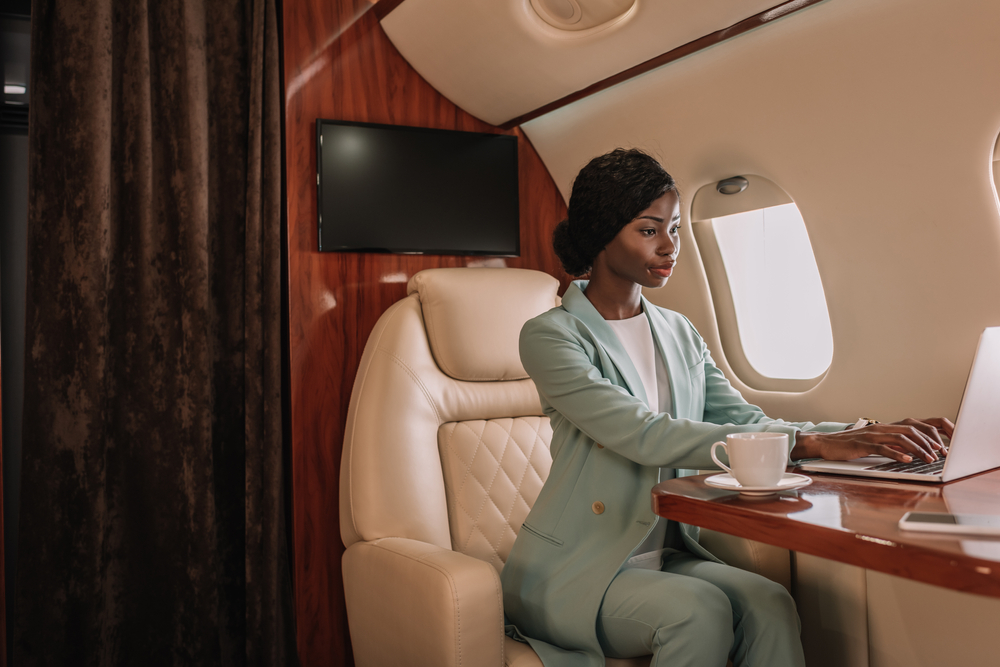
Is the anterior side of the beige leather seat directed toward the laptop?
yes

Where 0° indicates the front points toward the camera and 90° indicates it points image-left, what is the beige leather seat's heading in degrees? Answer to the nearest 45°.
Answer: approximately 315°

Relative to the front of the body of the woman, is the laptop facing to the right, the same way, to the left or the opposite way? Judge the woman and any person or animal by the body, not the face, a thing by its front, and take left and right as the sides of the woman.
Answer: the opposite way

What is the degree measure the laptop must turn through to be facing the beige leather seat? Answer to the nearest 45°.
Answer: approximately 45° to its left

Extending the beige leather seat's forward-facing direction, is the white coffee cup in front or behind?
in front

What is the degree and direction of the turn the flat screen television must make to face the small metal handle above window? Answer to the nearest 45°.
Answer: approximately 45° to its left

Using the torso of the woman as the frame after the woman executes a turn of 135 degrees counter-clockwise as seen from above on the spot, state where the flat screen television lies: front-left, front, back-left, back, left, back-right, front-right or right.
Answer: front-left

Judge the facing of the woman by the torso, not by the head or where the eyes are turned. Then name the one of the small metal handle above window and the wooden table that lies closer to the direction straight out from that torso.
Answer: the wooden table

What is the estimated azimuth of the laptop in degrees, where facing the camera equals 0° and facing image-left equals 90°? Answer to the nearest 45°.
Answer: approximately 135°

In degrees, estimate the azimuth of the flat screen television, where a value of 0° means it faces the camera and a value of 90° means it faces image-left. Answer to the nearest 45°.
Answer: approximately 315°

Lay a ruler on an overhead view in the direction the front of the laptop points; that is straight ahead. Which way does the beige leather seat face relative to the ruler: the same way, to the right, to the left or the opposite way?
the opposite way

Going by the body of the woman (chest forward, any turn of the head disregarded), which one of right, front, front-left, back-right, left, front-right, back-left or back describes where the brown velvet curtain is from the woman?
back-right
